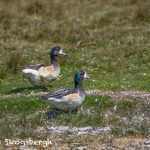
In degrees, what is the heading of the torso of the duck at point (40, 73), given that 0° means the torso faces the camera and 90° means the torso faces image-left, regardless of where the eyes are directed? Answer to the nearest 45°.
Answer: approximately 270°

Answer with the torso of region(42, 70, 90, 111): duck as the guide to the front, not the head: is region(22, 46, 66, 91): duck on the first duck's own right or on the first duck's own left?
on the first duck's own left

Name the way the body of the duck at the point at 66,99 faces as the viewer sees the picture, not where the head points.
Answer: to the viewer's right

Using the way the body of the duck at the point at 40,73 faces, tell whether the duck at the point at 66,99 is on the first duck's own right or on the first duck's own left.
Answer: on the first duck's own right

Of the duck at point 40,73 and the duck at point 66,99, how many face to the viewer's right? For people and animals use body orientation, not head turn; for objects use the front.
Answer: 2
